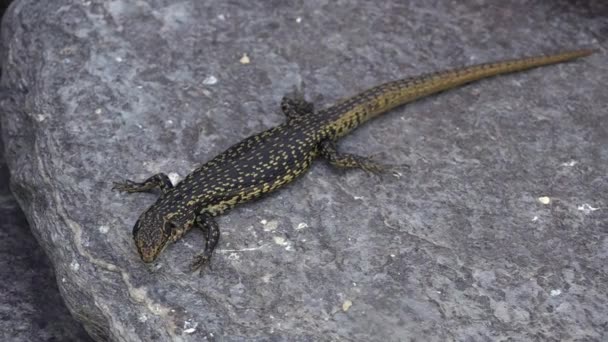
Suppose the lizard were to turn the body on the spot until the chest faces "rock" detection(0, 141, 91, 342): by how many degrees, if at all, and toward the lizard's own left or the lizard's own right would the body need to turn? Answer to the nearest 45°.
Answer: approximately 45° to the lizard's own right

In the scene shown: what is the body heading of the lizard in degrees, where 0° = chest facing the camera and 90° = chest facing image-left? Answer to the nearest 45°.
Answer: approximately 45°
